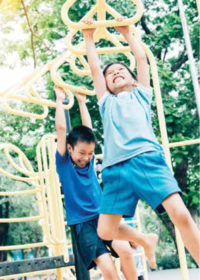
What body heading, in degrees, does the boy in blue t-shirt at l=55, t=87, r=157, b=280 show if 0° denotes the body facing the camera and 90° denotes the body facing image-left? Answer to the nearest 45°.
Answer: approximately 315°
